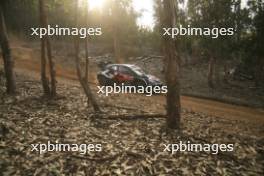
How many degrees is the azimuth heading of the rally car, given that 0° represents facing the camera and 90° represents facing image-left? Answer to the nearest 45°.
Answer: approximately 270°

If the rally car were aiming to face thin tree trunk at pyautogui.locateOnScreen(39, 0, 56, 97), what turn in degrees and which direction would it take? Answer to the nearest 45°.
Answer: approximately 135° to its right

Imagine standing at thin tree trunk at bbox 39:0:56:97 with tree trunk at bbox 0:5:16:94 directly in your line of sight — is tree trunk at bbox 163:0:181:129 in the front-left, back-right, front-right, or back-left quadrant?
back-left

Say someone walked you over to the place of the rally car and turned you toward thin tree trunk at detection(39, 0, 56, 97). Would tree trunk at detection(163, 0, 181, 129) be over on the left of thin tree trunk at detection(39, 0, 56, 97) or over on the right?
left

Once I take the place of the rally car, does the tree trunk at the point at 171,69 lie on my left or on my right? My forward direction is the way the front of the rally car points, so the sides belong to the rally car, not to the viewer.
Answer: on my right

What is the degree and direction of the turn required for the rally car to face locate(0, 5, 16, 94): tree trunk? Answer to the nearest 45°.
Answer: approximately 135° to its right
